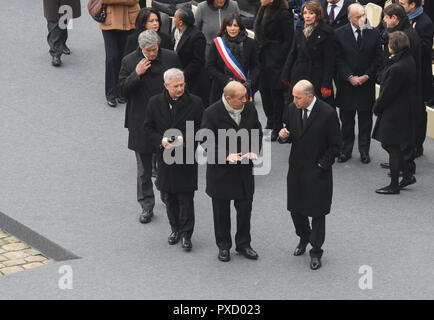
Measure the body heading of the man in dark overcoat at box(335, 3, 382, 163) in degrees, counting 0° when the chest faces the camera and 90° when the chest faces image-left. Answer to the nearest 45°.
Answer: approximately 0°

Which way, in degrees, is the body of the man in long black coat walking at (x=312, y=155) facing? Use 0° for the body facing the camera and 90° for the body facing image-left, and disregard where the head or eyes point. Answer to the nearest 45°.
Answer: approximately 45°

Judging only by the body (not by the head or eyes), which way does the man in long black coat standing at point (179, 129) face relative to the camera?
toward the camera

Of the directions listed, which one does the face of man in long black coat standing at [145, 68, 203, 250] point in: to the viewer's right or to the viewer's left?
to the viewer's right

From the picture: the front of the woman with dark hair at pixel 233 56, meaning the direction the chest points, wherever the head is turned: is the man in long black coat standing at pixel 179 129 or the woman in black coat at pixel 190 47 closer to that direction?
the man in long black coat standing

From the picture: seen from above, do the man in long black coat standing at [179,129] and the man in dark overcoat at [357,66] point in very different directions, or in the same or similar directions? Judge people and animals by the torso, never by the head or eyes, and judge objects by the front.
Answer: same or similar directions

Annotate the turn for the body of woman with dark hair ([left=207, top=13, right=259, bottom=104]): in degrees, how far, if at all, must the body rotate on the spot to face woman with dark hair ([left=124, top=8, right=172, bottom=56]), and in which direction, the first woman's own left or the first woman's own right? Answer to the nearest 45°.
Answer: approximately 90° to the first woman's own right

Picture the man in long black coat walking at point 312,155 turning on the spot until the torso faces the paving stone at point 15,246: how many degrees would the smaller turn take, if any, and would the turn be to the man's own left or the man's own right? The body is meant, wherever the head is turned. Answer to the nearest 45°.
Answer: approximately 45° to the man's own right

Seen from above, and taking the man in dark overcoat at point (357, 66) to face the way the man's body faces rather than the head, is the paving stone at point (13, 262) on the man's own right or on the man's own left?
on the man's own right

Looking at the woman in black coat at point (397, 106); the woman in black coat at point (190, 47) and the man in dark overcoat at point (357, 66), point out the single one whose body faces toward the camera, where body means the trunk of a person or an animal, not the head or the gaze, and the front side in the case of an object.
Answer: the man in dark overcoat

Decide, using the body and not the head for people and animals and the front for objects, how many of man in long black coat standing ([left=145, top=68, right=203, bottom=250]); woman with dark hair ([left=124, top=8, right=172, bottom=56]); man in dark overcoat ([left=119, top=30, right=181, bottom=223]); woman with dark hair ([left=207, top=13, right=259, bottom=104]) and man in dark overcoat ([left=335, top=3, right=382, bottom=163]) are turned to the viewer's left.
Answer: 0

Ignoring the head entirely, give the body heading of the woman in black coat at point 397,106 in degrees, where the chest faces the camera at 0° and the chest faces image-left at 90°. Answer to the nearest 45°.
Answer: approximately 90°

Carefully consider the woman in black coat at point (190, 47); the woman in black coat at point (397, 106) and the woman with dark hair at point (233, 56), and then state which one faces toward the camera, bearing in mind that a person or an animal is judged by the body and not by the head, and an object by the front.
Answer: the woman with dark hair

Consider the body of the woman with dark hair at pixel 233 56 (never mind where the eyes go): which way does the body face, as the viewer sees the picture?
toward the camera

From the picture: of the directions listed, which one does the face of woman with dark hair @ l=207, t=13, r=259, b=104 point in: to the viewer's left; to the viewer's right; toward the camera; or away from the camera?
toward the camera

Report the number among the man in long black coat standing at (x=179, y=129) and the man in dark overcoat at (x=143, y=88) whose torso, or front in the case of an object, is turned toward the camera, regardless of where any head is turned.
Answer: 2
